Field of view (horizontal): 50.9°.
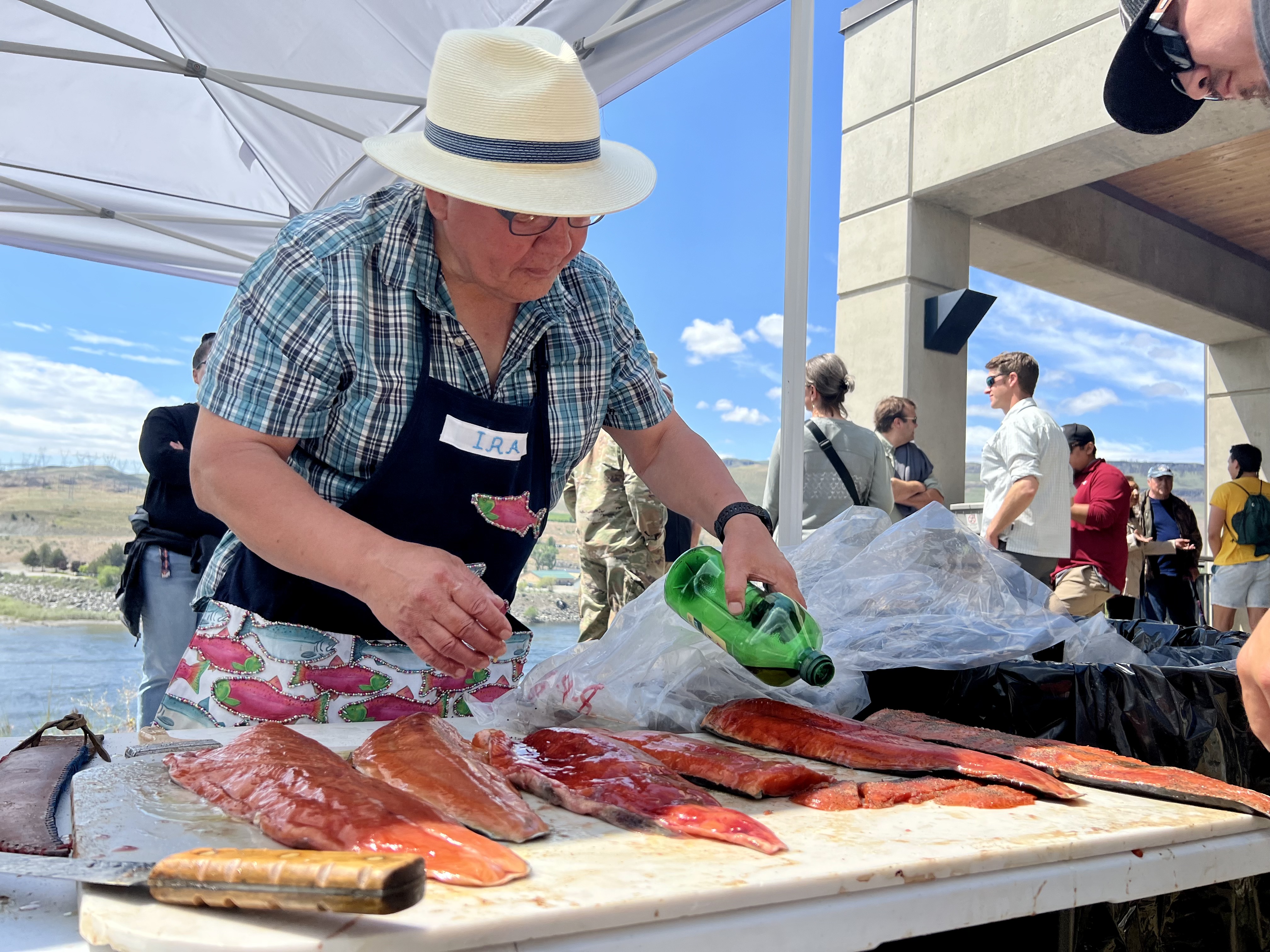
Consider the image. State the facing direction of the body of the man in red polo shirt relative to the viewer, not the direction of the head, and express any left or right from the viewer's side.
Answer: facing to the left of the viewer

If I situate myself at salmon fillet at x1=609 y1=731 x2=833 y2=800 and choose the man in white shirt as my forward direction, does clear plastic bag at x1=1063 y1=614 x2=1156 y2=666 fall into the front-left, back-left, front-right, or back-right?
front-right

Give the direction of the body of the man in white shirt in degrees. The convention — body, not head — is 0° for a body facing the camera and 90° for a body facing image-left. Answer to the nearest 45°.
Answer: approximately 90°

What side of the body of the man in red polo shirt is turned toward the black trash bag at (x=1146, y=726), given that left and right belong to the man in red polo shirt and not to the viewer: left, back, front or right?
left

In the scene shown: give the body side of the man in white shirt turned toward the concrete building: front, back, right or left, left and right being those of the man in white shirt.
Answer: right

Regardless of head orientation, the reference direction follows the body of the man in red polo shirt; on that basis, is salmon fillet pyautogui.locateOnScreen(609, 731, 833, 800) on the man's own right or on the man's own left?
on the man's own left

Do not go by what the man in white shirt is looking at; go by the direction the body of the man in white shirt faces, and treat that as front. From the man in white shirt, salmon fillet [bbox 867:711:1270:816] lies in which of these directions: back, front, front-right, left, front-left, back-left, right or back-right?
left

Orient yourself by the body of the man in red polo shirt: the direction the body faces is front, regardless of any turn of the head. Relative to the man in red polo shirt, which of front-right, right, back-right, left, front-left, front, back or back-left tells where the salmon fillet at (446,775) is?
left

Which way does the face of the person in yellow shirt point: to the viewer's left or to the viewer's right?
to the viewer's left

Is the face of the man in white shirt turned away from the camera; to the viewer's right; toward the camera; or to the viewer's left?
to the viewer's left

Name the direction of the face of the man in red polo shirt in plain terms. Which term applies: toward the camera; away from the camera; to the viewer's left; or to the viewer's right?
to the viewer's left
